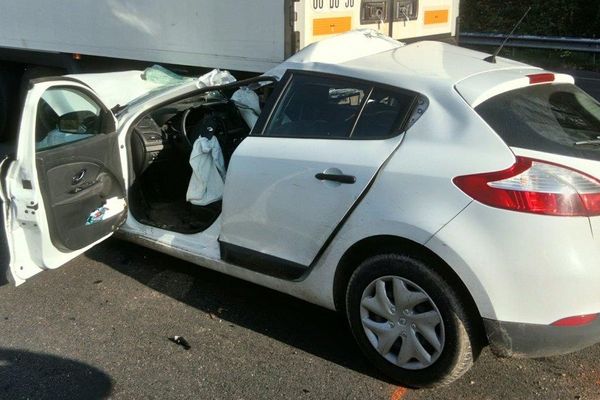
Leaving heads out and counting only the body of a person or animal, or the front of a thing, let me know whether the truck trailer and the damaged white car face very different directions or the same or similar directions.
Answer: same or similar directions

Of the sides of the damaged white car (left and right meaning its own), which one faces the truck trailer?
front

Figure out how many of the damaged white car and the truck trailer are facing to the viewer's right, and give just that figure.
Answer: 0

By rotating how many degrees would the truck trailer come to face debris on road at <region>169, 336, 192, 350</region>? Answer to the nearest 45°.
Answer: approximately 135° to its left

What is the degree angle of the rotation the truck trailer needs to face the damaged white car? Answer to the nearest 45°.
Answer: approximately 135° to its left

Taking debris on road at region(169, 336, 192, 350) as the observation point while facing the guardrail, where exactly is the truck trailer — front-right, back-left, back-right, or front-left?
front-left

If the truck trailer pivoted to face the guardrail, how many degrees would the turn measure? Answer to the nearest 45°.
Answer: approximately 90° to its right

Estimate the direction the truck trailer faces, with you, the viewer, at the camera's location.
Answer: facing away from the viewer and to the left of the viewer

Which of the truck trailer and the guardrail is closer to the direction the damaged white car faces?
the truck trailer

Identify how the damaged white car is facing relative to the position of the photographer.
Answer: facing away from the viewer and to the left of the viewer

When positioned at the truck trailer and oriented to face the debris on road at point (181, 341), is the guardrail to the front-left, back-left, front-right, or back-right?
back-left
